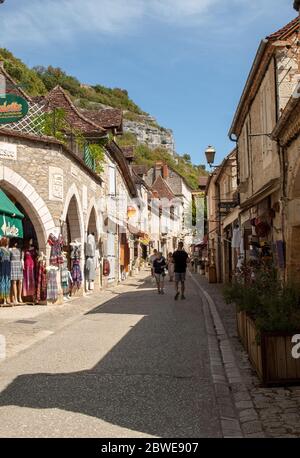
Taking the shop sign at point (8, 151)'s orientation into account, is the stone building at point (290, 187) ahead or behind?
ahead

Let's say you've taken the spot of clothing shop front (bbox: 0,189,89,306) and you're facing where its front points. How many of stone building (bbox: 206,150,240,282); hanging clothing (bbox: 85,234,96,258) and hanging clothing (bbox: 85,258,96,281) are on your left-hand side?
3

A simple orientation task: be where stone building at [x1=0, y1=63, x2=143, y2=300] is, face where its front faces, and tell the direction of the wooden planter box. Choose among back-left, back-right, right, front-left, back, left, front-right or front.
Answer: front-right

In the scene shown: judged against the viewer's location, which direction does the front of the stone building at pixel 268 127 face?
facing to the left of the viewer

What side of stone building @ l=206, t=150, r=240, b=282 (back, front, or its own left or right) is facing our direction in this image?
left

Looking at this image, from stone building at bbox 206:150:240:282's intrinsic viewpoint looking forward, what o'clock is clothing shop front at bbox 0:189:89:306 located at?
The clothing shop front is roughly at 10 o'clock from the stone building.

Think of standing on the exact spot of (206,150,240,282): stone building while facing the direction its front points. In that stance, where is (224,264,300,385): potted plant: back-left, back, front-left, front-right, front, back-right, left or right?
left

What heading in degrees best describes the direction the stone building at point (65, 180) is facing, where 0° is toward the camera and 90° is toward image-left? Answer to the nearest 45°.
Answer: approximately 315°

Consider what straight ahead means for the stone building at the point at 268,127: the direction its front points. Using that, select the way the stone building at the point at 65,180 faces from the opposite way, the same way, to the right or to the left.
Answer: the opposite way

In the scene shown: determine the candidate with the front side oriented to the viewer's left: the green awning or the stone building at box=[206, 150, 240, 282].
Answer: the stone building

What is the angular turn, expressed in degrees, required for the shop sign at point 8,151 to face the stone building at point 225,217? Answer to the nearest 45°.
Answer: approximately 90° to its left

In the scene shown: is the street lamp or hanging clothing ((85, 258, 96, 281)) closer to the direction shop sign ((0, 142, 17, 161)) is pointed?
the street lamp

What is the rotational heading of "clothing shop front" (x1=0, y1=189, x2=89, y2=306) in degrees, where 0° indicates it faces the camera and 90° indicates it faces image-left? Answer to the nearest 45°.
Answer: approximately 315°

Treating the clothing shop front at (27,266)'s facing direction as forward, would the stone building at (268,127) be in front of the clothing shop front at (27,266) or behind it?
in front
